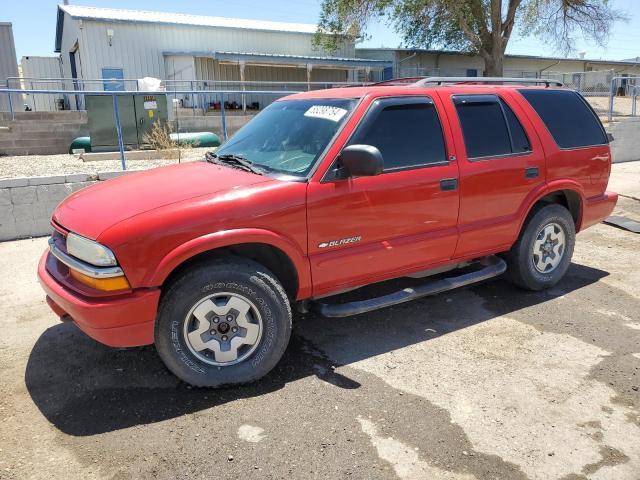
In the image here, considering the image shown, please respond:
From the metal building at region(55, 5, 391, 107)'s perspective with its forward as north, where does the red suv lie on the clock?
The red suv is roughly at 12 o'clock from the metal building.

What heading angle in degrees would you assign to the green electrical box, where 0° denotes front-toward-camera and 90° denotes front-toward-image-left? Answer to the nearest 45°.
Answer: approximately 0°

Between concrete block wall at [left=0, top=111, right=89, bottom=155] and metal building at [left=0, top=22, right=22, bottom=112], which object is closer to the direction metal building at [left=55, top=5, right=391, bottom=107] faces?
the concrete block wall

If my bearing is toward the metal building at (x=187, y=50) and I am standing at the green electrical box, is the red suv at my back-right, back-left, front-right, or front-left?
back-right

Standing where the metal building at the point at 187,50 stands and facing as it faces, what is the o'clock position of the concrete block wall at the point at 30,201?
The concrete block wall is roughly at 12 o'clock from the metal building.

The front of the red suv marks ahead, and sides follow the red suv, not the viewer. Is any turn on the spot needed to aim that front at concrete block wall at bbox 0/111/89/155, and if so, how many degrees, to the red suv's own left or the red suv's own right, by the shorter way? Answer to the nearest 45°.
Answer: approximately 90° to the red suv's own right

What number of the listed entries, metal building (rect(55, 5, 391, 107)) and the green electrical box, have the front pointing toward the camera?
2

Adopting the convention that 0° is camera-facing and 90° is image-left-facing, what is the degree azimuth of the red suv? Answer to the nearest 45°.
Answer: approximately 45°

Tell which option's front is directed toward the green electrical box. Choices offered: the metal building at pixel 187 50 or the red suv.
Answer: the metal building
